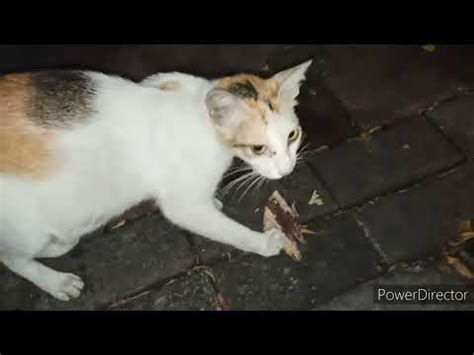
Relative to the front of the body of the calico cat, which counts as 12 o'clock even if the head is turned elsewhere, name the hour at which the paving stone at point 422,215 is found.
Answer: The paving stone is roughly at 12 o'clock from the calico cat.

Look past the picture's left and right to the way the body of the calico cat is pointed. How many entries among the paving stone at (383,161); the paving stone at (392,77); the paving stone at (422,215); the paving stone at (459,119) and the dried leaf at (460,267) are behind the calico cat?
0

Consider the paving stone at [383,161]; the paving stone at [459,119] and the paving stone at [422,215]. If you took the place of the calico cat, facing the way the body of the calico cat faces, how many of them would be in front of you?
3

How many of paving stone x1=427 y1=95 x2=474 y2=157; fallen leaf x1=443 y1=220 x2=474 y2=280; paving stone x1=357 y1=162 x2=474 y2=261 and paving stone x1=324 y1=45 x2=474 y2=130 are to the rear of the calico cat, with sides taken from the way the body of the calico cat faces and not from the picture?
0

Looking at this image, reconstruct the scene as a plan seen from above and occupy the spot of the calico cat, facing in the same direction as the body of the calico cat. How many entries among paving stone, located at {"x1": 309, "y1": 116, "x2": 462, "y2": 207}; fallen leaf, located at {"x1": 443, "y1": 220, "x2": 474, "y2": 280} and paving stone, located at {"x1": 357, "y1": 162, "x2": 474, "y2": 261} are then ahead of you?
3

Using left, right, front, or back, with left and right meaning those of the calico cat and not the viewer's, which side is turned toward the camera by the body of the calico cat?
right

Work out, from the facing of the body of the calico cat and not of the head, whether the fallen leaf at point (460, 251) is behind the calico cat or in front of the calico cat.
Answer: in front

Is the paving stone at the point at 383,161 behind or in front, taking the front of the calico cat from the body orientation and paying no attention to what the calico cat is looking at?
in front

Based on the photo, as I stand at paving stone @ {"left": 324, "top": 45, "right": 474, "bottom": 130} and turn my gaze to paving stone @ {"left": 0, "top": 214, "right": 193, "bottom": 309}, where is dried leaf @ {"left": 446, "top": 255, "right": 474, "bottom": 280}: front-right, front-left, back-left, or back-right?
front-left

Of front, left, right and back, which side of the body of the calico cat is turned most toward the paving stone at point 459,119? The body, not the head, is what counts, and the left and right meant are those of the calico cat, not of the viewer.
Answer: front

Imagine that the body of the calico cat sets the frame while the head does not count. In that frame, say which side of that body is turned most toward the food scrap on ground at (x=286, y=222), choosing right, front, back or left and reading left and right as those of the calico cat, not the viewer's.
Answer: front

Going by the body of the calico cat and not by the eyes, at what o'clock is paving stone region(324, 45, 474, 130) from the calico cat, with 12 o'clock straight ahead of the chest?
The paving stone is roughly at 11 o'clock from the calico cat.

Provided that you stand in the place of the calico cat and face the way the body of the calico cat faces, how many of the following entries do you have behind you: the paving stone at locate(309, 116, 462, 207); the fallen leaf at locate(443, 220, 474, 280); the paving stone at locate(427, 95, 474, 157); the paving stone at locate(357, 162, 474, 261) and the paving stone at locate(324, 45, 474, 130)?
0
